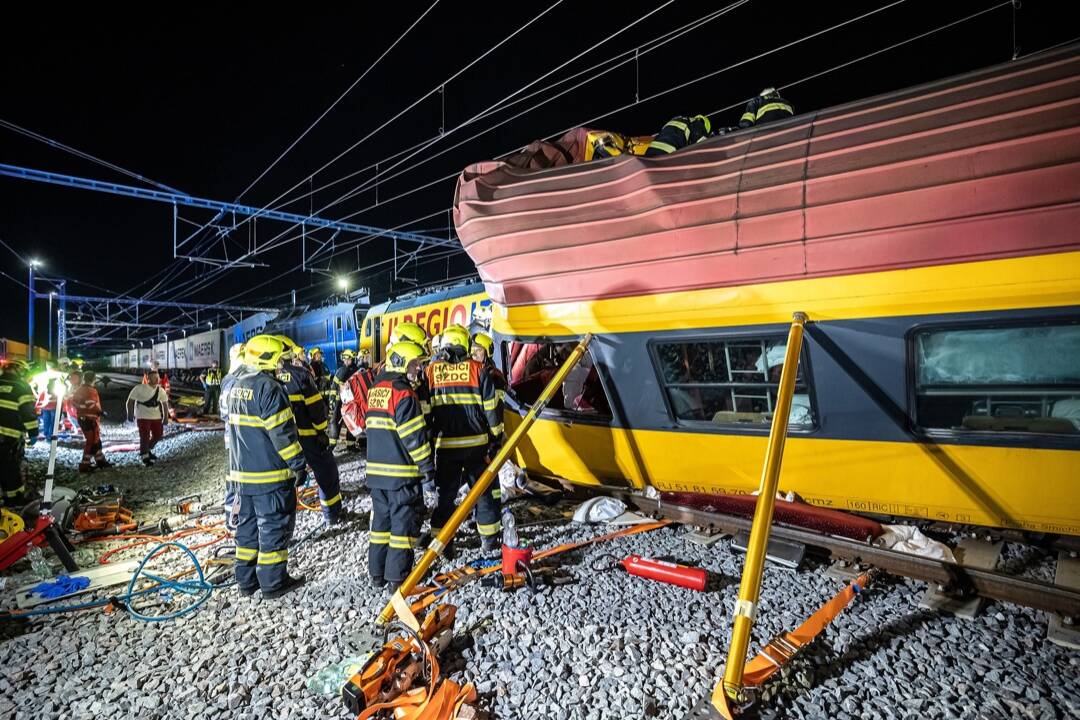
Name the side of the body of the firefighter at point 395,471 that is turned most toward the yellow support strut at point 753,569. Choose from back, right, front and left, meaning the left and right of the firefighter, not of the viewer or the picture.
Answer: right

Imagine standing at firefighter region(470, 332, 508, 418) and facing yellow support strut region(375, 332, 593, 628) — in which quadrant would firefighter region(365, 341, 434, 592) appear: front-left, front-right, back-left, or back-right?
front-right

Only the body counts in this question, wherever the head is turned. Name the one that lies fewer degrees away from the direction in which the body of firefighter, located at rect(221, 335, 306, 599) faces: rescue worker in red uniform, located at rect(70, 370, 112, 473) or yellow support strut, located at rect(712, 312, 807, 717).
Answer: the rescue worker in red uniform

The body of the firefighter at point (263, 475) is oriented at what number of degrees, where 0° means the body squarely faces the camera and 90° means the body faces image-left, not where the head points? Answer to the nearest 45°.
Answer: approximately 225°

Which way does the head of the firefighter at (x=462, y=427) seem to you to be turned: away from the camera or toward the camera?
away from the camera

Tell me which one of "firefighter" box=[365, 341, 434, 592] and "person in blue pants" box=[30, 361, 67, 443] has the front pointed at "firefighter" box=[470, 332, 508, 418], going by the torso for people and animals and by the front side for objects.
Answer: "firefighter" box=[365, 341, 434, 592]

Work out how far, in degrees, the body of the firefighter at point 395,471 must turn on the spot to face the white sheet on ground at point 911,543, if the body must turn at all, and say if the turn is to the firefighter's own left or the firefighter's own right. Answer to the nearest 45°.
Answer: approximately 45° to the firefighter's own right

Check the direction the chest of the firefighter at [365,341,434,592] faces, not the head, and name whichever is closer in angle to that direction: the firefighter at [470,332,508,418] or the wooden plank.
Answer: the firefighter

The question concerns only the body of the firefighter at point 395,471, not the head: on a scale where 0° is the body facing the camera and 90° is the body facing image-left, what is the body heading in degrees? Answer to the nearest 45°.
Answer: approximately 225°

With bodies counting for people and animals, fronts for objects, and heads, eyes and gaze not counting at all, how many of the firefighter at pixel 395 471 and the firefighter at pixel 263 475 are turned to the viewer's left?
0

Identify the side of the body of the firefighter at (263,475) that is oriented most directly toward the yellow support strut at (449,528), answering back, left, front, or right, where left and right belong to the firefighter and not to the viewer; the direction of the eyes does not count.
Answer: right

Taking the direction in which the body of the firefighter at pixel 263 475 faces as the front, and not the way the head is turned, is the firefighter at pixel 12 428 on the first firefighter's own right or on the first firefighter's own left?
on the first firefighter's own left
